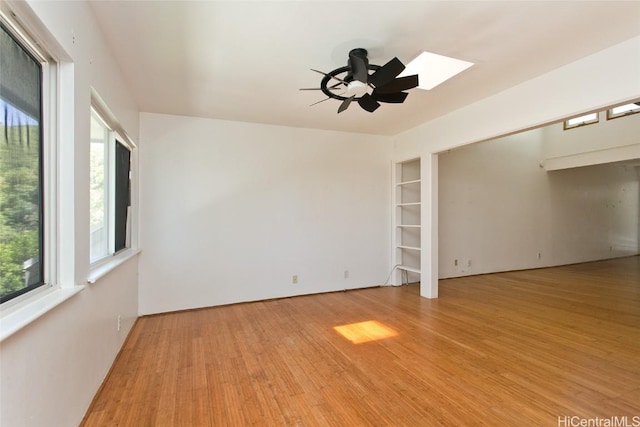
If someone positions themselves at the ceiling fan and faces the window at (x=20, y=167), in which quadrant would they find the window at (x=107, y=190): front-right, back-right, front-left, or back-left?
front-right

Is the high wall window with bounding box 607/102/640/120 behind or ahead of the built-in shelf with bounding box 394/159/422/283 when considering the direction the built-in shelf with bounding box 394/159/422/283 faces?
behind

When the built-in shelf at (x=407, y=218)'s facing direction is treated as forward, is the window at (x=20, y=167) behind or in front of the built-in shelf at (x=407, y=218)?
in front

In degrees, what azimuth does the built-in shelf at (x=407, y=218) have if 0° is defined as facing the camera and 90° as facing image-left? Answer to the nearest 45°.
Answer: approximately 45°

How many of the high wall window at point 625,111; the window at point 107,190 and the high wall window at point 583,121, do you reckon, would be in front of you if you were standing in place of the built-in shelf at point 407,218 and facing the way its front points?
1

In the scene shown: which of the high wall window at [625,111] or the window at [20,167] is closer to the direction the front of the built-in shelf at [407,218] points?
the window

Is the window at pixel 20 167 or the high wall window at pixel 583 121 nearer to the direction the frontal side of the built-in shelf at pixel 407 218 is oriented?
the window

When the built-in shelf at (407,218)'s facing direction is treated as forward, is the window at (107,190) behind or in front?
in front
